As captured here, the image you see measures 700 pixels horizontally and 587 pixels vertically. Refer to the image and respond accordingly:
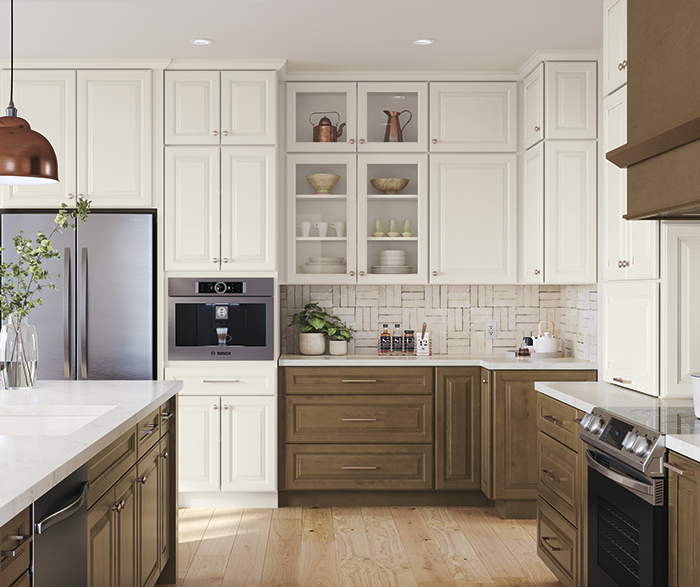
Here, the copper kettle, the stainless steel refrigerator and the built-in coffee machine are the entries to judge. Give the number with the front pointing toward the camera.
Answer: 2

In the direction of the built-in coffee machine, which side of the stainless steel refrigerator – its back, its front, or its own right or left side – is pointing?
left

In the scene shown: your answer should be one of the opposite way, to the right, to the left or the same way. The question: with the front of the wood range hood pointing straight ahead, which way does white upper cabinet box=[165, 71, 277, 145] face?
to the left

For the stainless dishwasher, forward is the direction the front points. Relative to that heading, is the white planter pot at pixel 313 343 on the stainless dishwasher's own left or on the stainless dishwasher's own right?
on the stainless dishwasher's own left

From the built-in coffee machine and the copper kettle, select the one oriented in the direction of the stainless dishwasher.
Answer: the built-in coffee machine

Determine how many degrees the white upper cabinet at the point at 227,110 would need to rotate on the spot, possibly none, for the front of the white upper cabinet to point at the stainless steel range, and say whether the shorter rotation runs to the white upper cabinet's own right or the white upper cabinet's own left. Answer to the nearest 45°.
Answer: approximately 45° to the white upper cabinet's own left

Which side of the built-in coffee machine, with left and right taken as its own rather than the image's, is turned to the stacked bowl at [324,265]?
left

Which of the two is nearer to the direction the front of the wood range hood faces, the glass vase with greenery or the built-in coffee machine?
the glass vase with greenery
